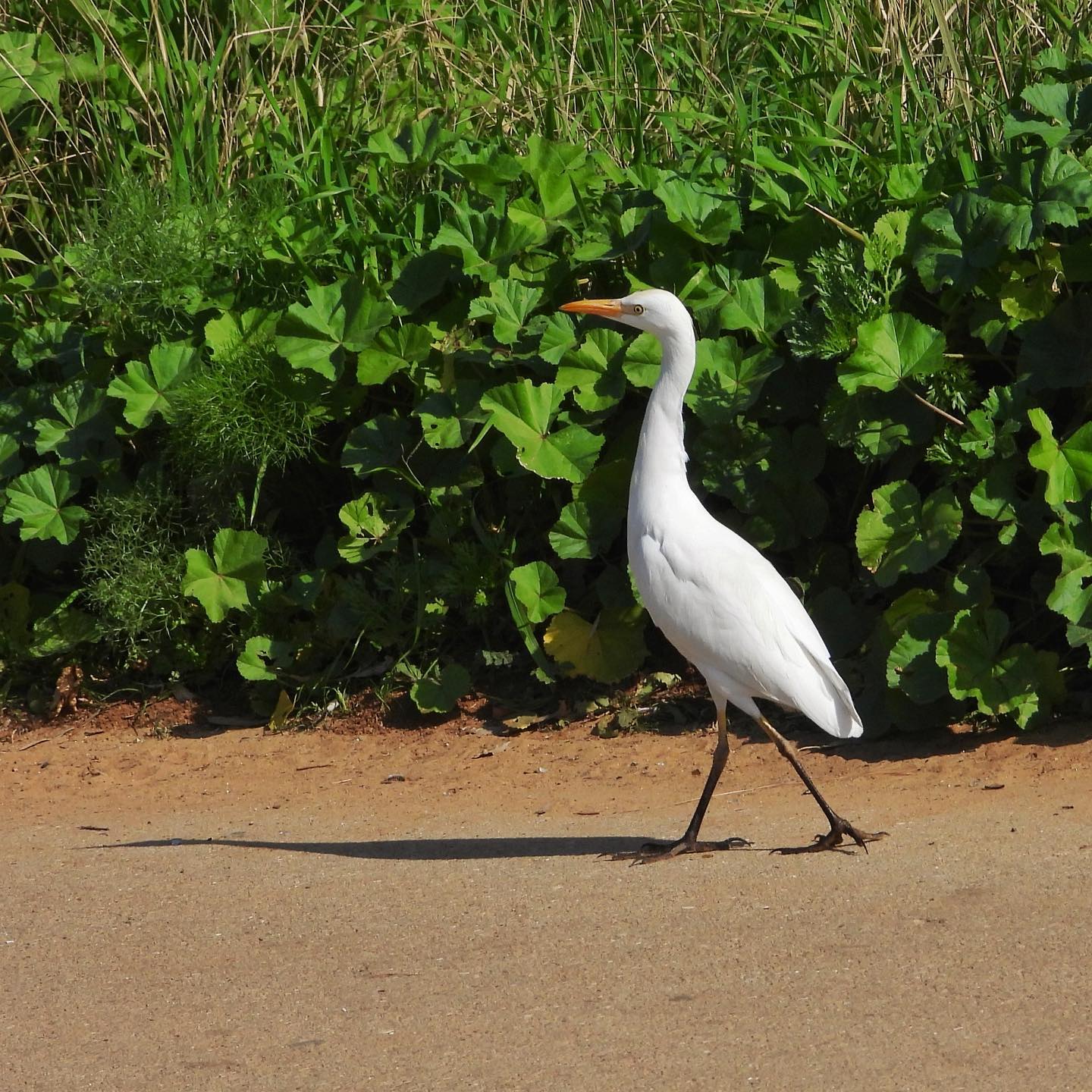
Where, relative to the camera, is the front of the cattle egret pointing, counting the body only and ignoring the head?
to the viewer's left
